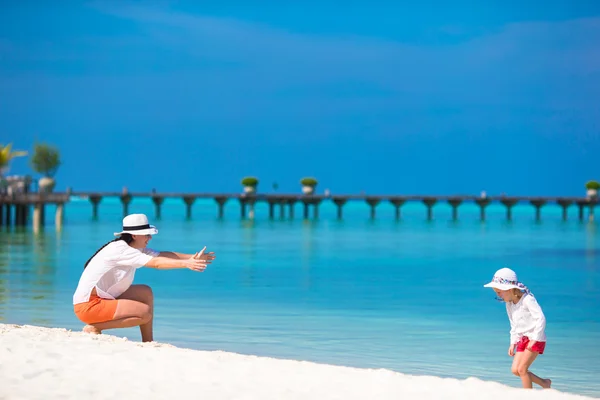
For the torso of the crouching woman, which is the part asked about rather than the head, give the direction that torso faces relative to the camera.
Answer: to the viewer's right

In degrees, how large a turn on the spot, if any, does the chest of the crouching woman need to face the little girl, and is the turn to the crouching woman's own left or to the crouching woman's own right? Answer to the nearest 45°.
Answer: approximately 45° to the crouching woman's own right

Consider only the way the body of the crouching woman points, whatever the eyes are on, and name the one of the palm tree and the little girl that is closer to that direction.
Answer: the little girl

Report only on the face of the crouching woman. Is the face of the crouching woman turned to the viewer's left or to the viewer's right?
to the viewer's right

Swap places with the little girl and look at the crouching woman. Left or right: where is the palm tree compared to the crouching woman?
right

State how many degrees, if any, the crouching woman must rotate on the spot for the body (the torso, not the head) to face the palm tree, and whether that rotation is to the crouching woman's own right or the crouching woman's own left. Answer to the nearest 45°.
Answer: approximately 90° to the crouching woman's own left
